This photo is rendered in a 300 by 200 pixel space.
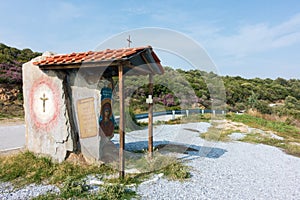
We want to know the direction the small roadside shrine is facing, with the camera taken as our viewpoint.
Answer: facing the viewer and to the right of the viewer
